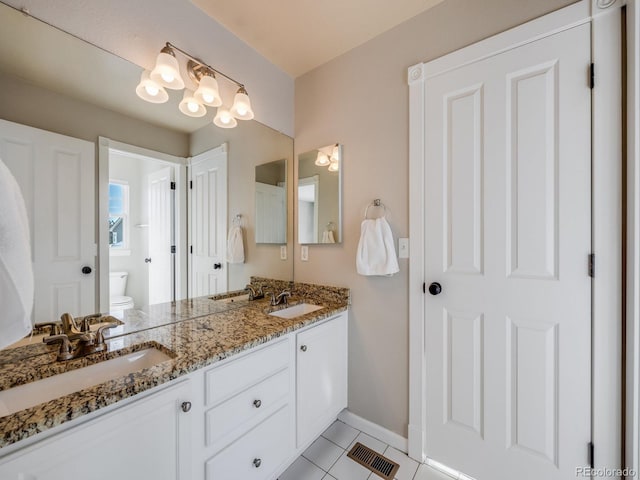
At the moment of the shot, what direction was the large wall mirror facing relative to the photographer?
facing the viewer and to the right of the viewer

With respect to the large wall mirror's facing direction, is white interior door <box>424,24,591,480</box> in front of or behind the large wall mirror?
in front

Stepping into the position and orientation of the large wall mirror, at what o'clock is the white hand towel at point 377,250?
The white hand towel is roughly at 11 o'clock from the large wall mirror.

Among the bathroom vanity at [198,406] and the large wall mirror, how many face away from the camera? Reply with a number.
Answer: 0

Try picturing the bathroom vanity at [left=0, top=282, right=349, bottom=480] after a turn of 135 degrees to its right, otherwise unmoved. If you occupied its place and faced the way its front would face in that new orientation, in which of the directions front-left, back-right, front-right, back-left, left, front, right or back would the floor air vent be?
back

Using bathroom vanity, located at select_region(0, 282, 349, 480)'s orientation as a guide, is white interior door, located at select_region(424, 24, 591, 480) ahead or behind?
ahead
